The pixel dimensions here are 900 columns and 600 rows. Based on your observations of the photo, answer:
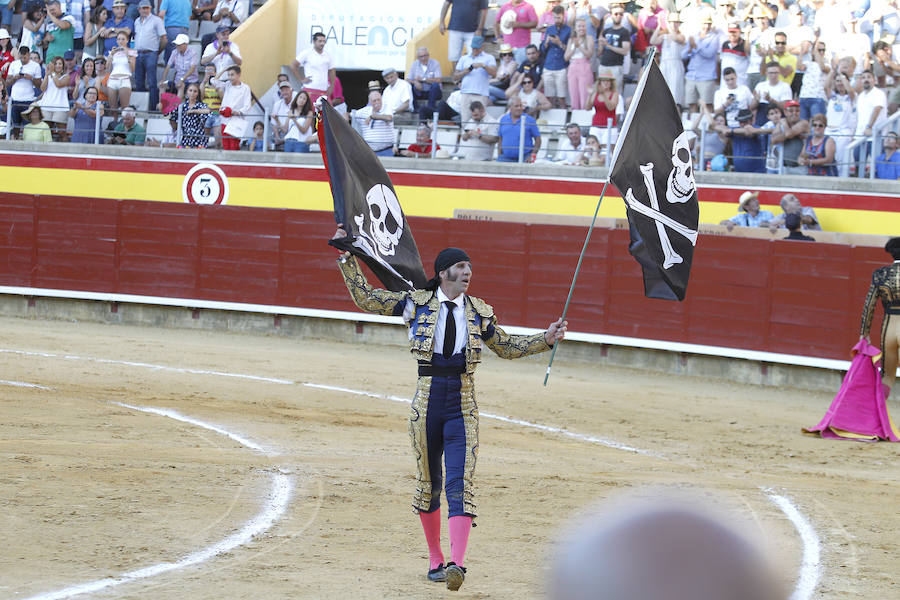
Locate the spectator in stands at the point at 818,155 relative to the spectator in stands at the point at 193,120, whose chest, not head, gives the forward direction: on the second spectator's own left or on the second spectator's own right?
on the second spectator's own left

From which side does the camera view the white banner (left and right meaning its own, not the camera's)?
front

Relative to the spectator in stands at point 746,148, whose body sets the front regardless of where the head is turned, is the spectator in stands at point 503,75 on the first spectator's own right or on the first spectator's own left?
on the first spectator's own right

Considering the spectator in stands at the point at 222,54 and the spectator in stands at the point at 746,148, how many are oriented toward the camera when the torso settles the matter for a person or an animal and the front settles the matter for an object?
2

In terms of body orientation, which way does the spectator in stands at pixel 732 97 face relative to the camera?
toward the camera

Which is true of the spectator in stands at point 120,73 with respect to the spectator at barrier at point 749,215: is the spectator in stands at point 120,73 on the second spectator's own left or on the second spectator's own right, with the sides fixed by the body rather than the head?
on the second spectator's own right

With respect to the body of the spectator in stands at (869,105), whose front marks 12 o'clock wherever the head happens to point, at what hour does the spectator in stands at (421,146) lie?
the spectator in stands at (421,146) is roughly at 2 o'clock from the spectator in stands at (869,105).

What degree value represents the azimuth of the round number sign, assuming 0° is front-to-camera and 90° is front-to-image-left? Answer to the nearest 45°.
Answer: approximately 0°

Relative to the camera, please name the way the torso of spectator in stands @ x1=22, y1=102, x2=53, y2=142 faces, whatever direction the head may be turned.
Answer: toward the camera

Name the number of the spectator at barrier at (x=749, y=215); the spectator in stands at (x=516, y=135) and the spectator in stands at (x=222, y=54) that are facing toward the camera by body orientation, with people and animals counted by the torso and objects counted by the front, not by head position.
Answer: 3
